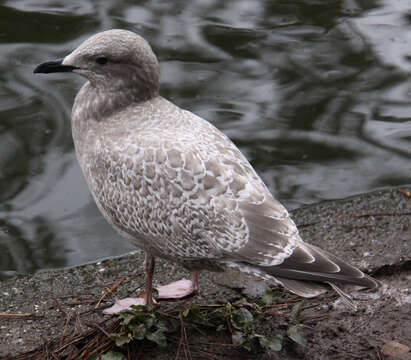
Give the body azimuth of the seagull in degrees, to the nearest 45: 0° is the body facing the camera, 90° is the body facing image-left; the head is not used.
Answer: approximately 90°
